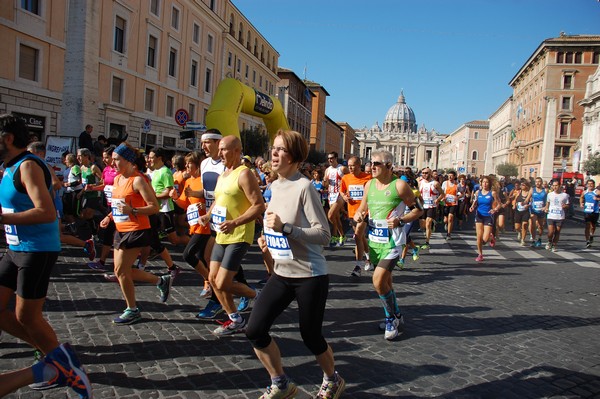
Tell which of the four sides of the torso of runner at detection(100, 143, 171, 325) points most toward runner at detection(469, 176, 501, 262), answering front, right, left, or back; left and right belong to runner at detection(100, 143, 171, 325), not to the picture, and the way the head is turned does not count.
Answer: back

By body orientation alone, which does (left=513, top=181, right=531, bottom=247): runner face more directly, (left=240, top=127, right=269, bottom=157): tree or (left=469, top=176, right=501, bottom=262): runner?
the runner

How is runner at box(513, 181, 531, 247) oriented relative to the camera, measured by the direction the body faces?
toward the camera

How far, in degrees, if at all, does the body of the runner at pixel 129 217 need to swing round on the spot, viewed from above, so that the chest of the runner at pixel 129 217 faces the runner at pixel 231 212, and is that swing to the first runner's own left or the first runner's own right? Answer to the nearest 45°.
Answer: approximately 90° to the first runner's own left

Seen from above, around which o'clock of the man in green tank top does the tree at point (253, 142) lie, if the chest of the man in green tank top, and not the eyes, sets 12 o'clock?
The tree is roughly at 4 o'clock from the man in green tank top.

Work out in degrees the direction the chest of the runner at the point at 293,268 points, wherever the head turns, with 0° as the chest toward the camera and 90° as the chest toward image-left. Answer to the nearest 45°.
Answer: approximately 45°

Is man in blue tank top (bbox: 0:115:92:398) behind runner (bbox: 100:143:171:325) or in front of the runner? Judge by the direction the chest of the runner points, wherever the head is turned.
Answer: in front

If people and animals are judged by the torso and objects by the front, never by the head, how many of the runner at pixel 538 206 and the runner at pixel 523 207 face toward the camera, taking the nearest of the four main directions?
2

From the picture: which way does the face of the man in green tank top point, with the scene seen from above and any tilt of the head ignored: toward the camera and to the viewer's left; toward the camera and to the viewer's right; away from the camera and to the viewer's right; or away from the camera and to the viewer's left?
toward the camera and to the viewer's left

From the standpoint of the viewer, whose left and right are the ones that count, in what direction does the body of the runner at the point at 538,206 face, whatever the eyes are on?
facing the viewer

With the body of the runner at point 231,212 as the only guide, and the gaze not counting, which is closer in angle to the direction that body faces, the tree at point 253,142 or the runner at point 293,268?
the runner

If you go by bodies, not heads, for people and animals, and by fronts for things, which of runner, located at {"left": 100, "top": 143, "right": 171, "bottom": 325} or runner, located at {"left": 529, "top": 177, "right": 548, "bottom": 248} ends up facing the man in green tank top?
runner, located at {"left": 529, "top": 177, "right": 548, "bottom": 248}

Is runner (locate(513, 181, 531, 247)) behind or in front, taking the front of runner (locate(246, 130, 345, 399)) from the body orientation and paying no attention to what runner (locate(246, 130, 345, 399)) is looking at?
behind

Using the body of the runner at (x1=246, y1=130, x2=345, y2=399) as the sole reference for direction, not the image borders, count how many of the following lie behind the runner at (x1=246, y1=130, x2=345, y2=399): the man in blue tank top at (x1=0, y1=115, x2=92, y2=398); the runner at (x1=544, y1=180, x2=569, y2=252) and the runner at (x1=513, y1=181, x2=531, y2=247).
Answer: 2
